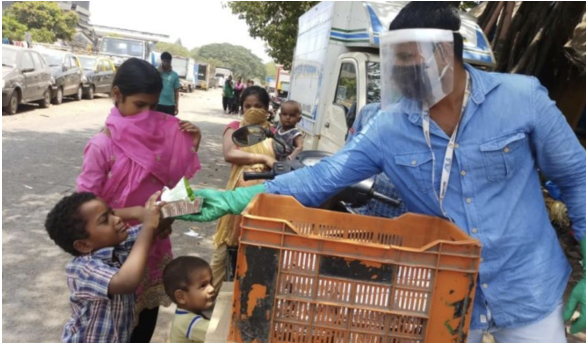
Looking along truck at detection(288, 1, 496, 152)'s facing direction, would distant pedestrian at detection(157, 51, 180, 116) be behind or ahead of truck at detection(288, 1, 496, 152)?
behind

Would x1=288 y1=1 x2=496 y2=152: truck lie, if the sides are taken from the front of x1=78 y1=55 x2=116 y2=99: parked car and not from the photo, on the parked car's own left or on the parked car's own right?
on the parked car's own left

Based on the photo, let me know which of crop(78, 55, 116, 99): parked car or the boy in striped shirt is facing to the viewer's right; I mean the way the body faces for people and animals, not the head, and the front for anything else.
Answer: the boy in striped shirt

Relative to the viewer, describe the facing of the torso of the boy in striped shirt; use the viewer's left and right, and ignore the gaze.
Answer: facing to the right of the viewer

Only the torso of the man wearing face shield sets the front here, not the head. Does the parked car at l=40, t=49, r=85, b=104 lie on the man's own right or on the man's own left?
on the man's own right

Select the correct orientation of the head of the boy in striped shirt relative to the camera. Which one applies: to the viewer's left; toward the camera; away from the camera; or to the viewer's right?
to the viewer's right

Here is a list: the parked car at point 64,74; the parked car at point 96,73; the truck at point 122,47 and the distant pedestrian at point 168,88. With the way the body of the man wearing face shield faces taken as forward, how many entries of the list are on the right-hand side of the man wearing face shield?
4

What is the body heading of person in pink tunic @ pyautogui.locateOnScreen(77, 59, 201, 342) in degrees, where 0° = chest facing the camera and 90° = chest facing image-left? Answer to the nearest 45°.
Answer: approximately 315°
